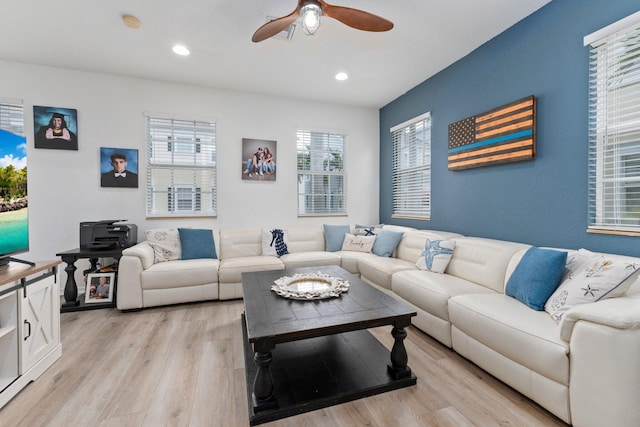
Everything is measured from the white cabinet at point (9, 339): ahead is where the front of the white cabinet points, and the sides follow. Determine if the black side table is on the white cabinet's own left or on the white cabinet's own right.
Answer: on the white cabinet's own left

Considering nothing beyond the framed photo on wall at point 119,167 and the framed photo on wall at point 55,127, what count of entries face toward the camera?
2

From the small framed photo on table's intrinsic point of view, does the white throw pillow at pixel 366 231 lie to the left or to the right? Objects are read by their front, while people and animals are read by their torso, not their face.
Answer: on its left

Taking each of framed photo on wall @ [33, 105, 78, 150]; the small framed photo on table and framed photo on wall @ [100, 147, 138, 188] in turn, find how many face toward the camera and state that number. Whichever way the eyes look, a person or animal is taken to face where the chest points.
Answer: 3

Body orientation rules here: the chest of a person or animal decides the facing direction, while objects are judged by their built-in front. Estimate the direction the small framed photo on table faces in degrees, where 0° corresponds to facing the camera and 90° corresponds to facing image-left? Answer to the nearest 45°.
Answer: approximately 0°

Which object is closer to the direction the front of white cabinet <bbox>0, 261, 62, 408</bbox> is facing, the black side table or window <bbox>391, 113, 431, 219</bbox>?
the window

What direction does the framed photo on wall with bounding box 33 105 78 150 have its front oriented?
toward the camera

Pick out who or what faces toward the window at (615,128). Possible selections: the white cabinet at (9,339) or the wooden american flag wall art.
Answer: the white cabinet

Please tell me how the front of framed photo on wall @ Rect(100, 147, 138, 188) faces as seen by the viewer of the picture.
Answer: facing the viewer

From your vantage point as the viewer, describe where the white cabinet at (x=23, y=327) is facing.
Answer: facing the viewer and to the right of the viewer

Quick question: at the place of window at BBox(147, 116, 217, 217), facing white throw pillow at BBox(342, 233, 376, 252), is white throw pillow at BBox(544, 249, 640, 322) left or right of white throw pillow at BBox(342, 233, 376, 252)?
right

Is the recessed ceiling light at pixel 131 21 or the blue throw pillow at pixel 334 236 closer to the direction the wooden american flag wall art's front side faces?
the recessed ceiling light

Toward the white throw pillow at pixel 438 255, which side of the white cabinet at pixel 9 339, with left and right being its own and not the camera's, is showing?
front

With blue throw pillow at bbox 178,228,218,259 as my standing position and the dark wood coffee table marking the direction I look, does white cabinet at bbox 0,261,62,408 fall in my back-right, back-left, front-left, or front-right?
front-right

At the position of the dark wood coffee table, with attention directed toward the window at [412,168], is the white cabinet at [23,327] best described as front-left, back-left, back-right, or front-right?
back-left
